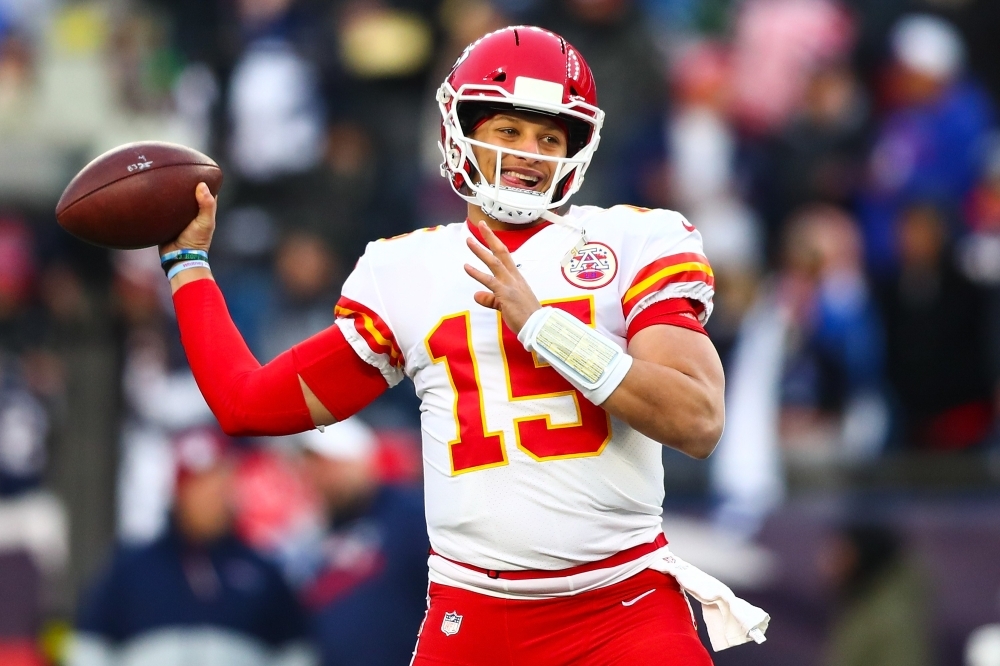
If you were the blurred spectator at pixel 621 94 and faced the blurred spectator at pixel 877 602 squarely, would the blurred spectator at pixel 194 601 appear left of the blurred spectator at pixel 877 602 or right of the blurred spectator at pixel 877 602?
right

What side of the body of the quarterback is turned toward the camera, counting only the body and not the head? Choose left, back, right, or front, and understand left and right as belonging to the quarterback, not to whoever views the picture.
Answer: front

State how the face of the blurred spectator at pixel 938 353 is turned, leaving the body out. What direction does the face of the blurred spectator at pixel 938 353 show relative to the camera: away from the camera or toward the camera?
toward the camera

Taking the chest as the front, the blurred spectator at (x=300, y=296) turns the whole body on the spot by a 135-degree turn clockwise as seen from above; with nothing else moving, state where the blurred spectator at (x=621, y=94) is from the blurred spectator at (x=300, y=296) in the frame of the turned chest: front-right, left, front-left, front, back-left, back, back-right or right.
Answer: back-right

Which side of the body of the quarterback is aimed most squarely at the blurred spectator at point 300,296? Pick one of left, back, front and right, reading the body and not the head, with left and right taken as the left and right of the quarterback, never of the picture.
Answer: back

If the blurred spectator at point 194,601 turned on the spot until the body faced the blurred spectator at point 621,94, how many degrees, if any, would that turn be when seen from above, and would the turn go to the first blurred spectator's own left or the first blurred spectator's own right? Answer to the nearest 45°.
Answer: approximately 135° to the first blurred spectator's own left

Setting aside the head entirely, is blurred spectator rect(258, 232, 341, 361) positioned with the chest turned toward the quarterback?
yes

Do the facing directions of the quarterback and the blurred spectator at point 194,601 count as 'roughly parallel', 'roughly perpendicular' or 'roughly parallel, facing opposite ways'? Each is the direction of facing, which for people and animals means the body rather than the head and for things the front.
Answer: roughly parallel

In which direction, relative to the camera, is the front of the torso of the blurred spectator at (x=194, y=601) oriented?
toward the camera

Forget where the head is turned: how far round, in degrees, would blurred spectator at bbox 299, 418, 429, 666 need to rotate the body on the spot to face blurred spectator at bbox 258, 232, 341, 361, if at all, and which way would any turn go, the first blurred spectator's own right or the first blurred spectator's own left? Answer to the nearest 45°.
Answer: approximately 135° to the first blurred spectator's own right

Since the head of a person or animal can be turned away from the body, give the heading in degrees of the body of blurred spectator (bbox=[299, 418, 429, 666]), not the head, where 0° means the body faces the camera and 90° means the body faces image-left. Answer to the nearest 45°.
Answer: approximately 45°

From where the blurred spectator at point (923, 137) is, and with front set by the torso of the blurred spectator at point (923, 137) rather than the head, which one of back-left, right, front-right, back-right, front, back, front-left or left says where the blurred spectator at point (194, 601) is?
front

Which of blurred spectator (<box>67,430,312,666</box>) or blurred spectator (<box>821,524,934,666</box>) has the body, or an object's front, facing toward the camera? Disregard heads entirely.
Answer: blurred spectator (<box>67,430,312,666</box>)

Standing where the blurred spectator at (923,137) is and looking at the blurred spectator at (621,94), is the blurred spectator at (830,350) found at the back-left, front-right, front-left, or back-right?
front-left
